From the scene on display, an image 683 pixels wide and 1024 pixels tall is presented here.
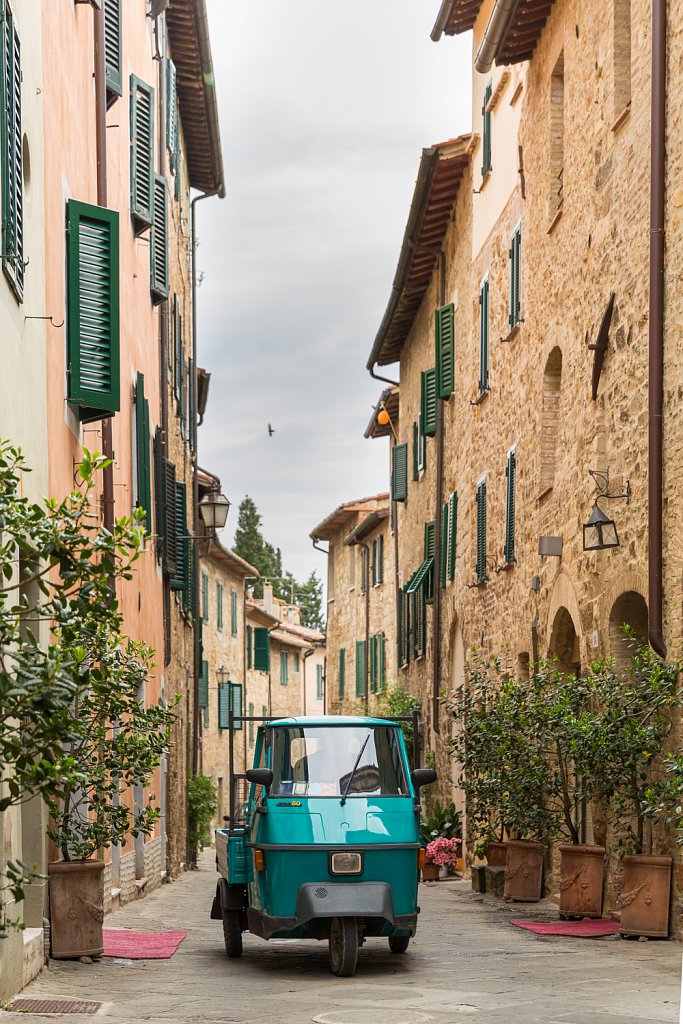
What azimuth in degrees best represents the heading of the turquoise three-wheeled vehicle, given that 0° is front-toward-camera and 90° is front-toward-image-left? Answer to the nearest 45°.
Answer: approximately 0°

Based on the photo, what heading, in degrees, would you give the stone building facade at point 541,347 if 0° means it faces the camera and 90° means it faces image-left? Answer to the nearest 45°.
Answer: approximately 90°

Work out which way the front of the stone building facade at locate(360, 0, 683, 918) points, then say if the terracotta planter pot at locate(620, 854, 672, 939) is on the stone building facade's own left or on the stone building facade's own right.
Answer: on the stone building facade's own left

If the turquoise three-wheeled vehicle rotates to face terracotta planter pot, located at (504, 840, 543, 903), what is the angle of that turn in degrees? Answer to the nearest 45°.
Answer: approximately 180°

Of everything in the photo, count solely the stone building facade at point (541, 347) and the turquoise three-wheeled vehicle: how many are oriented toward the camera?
1

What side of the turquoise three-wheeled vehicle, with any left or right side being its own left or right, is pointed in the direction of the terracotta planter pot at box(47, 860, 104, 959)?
right

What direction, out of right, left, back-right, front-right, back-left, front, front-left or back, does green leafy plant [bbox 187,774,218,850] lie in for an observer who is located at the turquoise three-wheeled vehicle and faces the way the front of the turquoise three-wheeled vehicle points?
back

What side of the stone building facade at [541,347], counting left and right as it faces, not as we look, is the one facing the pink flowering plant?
right

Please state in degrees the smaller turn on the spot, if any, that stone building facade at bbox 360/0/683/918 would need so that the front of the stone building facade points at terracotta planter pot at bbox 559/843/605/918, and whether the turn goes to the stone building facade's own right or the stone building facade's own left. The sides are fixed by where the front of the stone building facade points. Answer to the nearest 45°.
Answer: approximately 90° to the stone building facade's own left

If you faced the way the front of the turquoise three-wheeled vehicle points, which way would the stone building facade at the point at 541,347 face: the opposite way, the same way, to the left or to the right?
to the right
